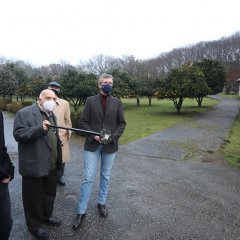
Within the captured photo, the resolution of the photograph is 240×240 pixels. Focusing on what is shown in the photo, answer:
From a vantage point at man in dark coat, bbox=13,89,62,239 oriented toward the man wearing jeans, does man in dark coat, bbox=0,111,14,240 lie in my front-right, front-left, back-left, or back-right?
back-right

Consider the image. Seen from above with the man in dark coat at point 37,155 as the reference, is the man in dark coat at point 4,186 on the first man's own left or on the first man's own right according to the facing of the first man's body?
on the first man's own right

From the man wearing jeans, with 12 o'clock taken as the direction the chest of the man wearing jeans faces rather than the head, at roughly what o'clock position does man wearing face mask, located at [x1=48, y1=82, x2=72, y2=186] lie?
The man wearing face mask is roughly at 5 o'clock from the man wearing jeans.

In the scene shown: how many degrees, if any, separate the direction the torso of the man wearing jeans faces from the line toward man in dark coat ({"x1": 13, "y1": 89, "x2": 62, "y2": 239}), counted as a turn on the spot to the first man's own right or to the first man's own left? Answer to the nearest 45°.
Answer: approximately 45° to the first man's own right

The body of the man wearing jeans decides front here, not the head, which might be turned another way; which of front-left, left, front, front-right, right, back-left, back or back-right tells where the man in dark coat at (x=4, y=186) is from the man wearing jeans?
front-right

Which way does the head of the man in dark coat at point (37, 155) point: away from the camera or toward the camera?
toward the camera

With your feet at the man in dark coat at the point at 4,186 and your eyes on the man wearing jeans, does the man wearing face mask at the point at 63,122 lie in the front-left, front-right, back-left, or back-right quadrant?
front-left

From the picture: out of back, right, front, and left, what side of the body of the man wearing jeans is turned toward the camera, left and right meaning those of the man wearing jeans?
front

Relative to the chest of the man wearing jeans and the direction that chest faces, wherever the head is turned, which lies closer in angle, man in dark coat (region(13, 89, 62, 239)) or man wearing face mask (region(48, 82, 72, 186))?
the man in dark coat

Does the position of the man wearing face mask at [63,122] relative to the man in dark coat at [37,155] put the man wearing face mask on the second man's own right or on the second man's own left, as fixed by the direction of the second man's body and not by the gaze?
on the second man's own left

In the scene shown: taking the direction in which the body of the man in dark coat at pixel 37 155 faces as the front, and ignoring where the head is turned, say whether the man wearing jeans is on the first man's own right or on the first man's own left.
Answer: on the first man's own left
